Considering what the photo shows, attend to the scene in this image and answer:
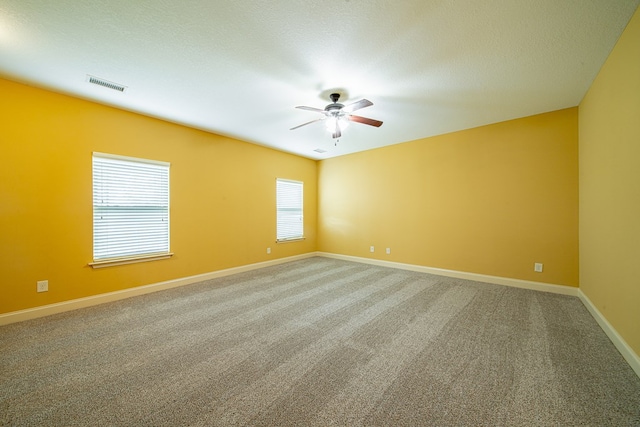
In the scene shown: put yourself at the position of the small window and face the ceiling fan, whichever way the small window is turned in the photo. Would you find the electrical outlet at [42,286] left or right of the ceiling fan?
right

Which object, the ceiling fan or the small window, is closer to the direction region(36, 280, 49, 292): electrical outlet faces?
the ceiling fan

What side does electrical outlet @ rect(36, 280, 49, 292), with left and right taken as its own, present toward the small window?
left

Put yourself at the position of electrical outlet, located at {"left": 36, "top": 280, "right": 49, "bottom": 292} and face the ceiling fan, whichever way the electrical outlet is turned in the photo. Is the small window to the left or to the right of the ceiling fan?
left
